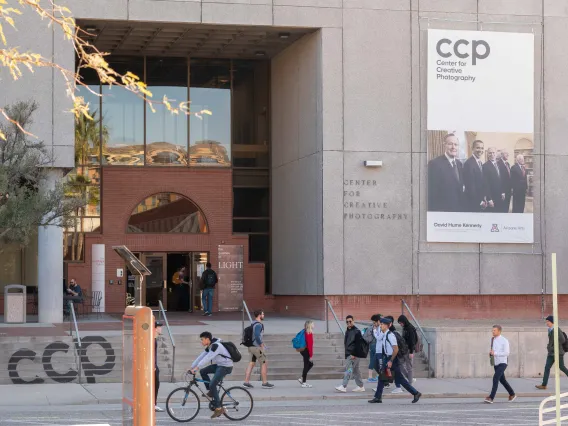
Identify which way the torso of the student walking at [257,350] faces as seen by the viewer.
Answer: to the viewer's right

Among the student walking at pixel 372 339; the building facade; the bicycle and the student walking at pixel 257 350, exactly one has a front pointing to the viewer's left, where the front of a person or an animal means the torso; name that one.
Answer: the bicycle

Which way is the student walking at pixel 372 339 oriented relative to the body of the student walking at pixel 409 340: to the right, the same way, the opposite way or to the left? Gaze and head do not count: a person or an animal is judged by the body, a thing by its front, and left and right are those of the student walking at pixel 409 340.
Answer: the opposite way

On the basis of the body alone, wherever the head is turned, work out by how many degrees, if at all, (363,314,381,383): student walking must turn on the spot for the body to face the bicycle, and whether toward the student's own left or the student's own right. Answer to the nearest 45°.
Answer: approximately 135° to the student's own right

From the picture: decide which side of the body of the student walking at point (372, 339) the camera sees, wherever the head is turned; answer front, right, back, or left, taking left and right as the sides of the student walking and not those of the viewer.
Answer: right

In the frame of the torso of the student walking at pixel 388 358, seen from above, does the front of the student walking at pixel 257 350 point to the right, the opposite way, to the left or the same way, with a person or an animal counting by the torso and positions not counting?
the opposite way

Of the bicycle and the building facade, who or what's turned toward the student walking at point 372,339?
the building facade

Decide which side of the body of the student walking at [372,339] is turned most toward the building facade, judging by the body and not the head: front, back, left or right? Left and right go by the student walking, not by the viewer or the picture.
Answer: left
